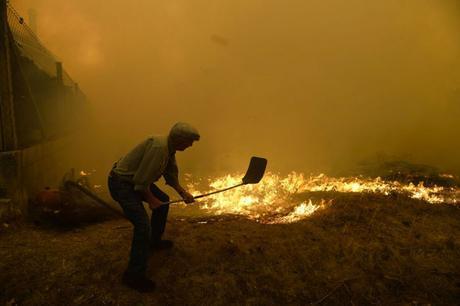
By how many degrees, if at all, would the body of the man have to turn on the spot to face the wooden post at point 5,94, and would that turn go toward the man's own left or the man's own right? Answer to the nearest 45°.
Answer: approximately 135° to the man's own left

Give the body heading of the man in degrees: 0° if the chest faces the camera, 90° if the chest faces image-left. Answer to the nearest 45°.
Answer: approximately 270°

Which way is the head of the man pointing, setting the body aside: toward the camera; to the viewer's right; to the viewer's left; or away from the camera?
to the viewer's right

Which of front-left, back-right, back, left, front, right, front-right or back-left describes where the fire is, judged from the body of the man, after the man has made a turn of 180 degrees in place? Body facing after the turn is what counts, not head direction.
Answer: back-right
